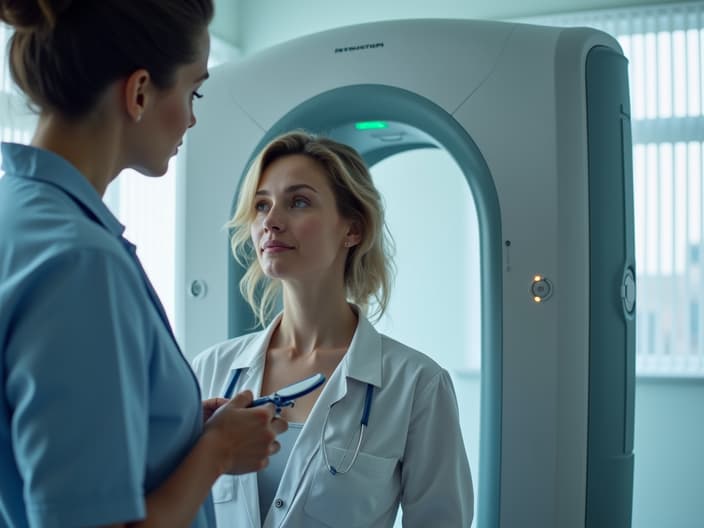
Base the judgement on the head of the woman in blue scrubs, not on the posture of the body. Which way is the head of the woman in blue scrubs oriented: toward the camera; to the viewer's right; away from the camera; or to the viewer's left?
to the viewer's right

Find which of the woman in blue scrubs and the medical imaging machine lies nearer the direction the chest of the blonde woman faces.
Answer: the woman in blue scrubs

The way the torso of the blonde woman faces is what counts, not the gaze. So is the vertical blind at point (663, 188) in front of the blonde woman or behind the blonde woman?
behind

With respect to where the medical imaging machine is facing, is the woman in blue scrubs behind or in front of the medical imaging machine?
in front

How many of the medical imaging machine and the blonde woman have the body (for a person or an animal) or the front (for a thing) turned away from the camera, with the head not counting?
0

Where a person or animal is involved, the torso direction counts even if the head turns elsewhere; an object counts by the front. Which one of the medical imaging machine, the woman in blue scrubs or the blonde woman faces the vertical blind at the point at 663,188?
the woman in blue scrubs

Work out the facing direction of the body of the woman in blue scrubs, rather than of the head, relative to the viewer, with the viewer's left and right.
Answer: facing away from the viewer and to the right of the viewer

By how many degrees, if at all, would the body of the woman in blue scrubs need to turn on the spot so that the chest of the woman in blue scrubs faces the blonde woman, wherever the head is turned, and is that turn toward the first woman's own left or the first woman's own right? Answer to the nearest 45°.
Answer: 0° — they already face them
